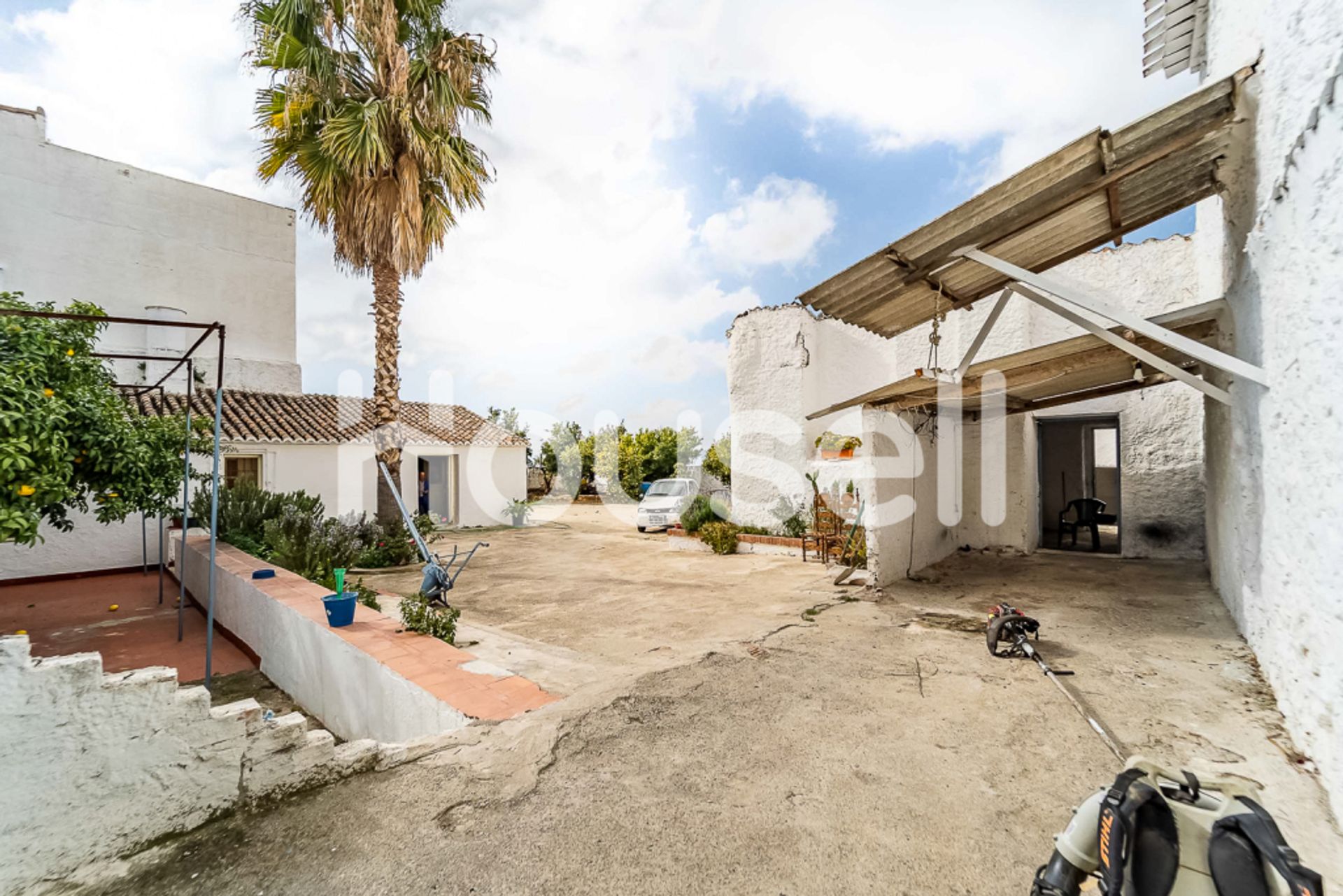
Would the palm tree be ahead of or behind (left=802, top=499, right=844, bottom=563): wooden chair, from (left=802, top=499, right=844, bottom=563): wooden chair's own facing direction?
ahead

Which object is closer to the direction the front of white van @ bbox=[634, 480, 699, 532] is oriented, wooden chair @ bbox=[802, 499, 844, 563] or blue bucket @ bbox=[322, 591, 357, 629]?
the blue bucket

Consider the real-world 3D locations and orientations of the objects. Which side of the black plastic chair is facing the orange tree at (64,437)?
front

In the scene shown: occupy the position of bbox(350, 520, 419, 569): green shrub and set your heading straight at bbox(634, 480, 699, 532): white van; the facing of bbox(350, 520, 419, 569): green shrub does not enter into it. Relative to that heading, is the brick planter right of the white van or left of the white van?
right

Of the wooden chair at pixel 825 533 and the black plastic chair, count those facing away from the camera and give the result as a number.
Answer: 0

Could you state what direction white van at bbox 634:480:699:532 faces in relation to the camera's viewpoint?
facing the viewer and to the left of the viewer

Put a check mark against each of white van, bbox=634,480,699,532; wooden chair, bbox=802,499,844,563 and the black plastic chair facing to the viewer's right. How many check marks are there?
0

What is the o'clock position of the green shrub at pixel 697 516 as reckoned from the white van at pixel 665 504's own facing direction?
The green shrub is roughly at 10 o'clock from the white van.
